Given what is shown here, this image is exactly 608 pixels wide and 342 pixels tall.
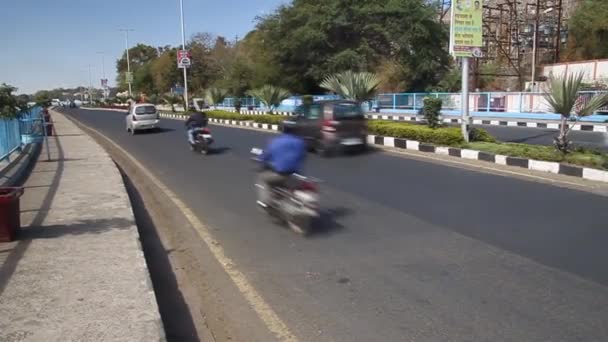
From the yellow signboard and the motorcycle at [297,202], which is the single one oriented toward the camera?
the yellow signboard

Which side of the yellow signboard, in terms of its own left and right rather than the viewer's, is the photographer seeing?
front

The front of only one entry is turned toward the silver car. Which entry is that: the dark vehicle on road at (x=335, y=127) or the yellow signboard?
the dark vehicle on road

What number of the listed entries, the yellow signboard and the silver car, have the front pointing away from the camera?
1

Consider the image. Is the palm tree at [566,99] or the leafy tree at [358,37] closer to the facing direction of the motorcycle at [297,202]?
the leafy tree

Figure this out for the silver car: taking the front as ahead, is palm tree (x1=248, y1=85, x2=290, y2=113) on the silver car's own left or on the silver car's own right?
on the silver car's own right

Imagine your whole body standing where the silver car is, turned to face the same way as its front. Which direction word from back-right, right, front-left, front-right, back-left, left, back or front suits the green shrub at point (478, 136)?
back-right

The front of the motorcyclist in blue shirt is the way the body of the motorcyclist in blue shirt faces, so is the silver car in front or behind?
in front

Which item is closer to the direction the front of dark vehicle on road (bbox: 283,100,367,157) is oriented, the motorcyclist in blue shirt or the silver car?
the silver car

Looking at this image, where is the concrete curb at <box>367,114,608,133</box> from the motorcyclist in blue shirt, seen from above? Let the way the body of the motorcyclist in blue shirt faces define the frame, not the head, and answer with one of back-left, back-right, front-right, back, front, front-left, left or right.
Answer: right

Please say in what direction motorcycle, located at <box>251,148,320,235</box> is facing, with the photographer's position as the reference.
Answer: facing away from the viewer and to the left of the viewer

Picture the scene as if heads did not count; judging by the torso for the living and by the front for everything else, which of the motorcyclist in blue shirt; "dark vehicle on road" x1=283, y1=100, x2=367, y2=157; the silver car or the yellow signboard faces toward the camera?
the yellow signboard

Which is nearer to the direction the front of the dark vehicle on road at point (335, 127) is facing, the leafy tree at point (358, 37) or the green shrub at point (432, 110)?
the leafy tree

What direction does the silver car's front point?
away from the camera

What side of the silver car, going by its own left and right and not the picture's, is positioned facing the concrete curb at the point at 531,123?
right

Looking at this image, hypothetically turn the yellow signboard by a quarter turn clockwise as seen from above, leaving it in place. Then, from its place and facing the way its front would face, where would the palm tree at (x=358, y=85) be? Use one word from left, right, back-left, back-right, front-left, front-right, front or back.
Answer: front-right
